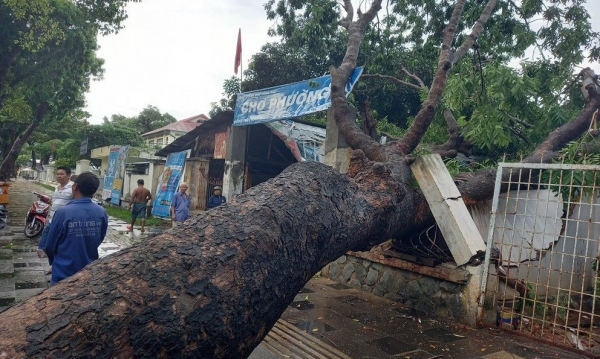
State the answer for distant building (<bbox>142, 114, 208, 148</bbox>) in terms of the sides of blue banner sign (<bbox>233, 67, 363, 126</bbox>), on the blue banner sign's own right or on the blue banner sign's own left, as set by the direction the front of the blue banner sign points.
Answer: on the blue banner sign's own right

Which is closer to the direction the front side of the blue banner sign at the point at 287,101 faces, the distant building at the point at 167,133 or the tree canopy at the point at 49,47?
the tree canopy

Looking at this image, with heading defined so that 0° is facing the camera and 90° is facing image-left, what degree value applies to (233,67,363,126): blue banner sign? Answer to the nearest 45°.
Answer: approximately 45°

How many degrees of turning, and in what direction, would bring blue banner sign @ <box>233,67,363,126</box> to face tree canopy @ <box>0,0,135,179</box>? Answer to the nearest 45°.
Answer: approximately 90° to its right

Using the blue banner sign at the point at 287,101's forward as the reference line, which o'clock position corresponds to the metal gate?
The metal gate is roughly at 9 o'clock from the blue banner sign.

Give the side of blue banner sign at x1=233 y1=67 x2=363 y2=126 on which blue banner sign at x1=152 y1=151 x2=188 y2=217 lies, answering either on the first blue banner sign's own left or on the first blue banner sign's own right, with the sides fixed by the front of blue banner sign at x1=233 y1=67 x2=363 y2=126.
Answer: on the first blue banner sign's own right

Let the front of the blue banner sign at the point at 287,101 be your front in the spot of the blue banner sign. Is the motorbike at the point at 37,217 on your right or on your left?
on your right

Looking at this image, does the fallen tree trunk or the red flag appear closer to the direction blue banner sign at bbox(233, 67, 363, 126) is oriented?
the fallen tree trunk
